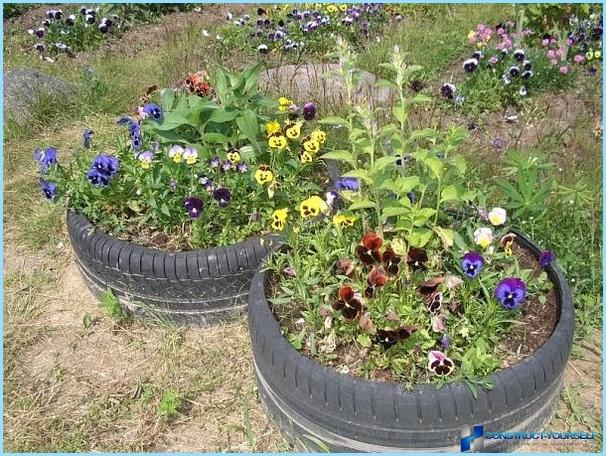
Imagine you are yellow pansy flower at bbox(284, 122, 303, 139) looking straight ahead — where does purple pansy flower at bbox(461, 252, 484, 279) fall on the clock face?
The purple pansy flower is roughly at 11 o'clock from the yellow pansy flower.

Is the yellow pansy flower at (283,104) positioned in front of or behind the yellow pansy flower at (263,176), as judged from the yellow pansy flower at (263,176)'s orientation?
behind

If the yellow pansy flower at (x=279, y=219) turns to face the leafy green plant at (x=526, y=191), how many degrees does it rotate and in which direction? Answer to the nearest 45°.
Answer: approximately 135° to its left

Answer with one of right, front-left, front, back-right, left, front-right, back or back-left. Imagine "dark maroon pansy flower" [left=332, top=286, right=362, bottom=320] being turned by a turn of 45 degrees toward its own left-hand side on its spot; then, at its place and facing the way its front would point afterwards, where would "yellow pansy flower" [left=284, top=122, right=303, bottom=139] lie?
back-left

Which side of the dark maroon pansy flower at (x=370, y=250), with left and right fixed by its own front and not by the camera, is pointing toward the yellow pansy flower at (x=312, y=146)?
back
